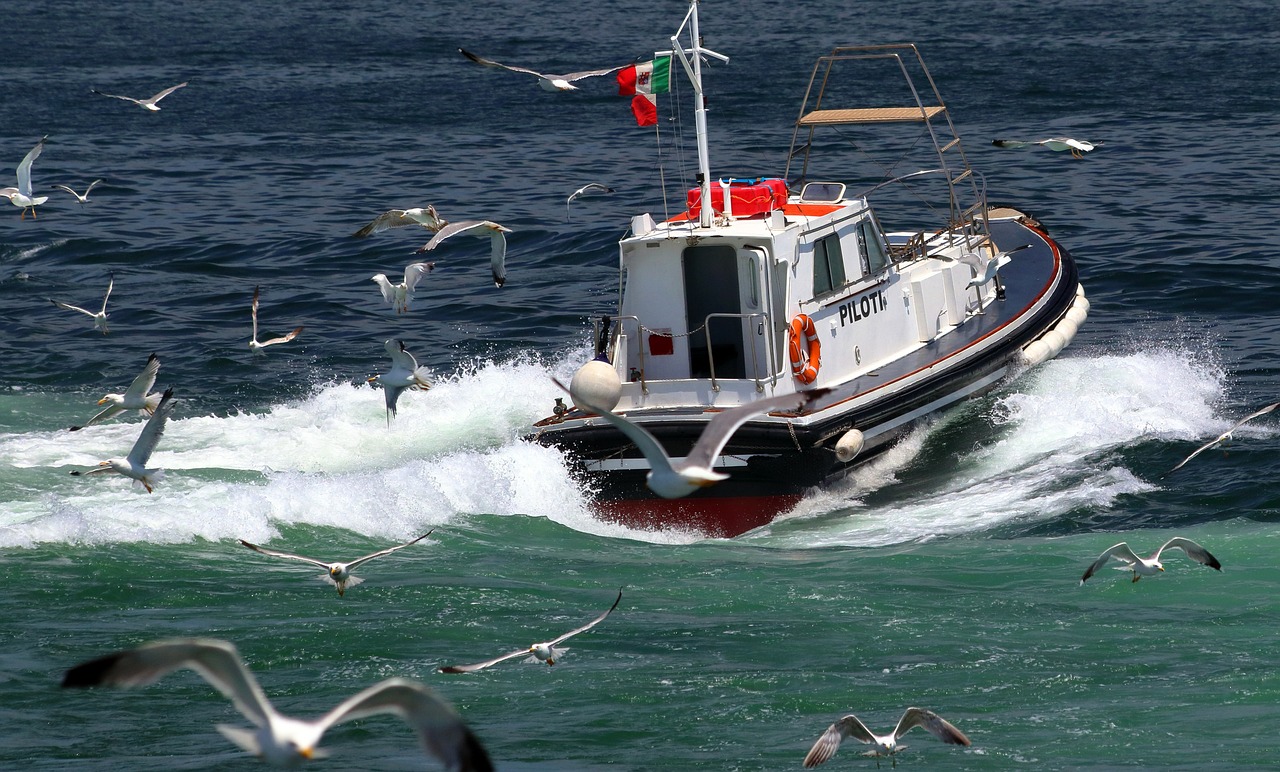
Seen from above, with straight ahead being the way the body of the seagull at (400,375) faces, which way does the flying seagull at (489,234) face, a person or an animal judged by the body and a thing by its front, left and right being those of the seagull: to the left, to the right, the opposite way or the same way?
the opposite way

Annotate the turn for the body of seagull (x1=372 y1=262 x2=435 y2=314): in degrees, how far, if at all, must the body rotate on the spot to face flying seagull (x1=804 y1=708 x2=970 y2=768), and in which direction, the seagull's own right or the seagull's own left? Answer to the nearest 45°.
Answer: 0° — it already faces it

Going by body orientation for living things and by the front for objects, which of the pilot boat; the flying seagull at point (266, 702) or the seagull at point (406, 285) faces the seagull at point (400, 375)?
the seagull at point (406, 285)

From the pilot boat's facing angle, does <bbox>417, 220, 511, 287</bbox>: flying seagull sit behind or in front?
behind

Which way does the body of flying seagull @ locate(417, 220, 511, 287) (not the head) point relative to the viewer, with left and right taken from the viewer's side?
facing to the right of the viewer

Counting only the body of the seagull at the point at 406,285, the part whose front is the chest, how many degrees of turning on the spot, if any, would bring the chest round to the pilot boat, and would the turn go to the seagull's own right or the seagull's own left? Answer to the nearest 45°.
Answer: approximately 90° to the seagull's own left

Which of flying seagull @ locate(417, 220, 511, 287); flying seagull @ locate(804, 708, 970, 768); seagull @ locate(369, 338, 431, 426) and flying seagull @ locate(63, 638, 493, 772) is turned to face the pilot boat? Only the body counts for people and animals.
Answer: flying seagull @ locate(417, 220, 511, 287)
